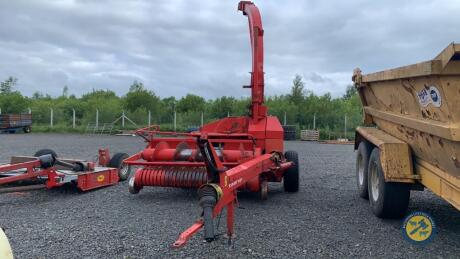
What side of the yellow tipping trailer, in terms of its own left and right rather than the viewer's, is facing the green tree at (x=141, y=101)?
back

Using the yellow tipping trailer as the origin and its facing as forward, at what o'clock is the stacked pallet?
The stacked pallet is roughly at 7 o'clock from the yellow tipping trailer.

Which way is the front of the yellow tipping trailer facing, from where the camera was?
facing the viewer and to the right of the viewer
